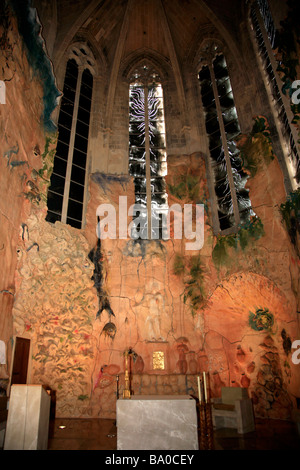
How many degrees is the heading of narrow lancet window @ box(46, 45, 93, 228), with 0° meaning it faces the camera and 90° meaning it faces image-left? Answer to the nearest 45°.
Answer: approximately 315°

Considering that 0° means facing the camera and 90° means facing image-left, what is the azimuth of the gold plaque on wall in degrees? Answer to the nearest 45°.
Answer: approximately 0°

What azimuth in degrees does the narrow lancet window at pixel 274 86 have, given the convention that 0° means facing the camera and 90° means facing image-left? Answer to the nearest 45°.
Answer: approximately 90°
